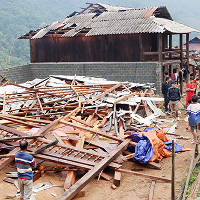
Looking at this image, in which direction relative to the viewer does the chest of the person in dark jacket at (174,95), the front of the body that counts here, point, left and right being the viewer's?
facing the viewer

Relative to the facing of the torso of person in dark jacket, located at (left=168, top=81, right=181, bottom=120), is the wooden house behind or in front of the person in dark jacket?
behind

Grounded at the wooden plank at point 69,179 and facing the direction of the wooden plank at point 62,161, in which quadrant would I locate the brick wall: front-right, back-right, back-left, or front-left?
front-right

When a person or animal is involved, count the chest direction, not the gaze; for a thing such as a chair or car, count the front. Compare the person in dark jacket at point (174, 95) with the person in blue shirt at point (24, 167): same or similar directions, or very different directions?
very different directions

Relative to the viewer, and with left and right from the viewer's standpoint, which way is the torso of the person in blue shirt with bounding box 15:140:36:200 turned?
facing away from the viewer

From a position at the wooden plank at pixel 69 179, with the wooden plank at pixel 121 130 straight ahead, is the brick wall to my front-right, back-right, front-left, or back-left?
front-left
